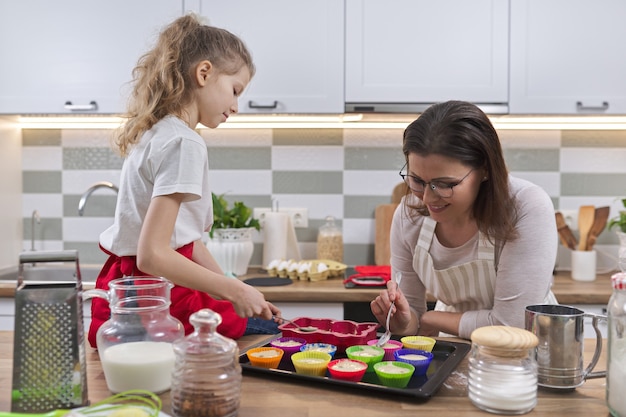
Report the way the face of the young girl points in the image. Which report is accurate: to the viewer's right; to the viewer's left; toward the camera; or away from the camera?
to the viewer's right

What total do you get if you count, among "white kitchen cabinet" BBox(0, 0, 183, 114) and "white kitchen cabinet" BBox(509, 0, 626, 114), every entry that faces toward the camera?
2

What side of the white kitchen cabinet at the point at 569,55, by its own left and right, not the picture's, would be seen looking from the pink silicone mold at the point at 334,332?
front

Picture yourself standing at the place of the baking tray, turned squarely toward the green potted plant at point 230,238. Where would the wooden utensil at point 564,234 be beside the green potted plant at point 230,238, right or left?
right

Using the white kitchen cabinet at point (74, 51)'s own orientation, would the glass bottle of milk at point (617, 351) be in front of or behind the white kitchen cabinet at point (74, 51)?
in front

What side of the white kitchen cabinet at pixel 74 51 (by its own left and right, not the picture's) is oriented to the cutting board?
left

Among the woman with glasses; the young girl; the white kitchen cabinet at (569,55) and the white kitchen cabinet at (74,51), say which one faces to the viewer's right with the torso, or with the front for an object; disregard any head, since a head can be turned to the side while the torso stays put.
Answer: the young girl

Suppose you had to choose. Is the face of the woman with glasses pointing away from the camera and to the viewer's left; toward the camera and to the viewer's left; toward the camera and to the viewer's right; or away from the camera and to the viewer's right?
toward the camera and to the viewer's left

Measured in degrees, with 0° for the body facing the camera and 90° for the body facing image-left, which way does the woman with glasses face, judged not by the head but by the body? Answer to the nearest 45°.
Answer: approximately 45°

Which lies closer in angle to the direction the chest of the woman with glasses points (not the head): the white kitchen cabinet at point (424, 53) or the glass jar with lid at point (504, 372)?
the glass jar with lid

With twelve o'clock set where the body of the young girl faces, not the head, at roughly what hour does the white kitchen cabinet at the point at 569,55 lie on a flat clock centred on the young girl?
The white kitchen cabinet is roughly at 11 o'clock from the young girl.

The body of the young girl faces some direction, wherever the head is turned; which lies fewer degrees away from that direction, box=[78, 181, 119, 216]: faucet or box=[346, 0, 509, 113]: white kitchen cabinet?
the white kitchen cabinet

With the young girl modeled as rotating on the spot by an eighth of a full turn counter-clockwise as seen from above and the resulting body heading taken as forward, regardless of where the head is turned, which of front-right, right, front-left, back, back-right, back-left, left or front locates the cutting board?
front

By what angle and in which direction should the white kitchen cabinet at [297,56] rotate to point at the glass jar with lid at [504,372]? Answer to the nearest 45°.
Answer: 0° — it already faces it

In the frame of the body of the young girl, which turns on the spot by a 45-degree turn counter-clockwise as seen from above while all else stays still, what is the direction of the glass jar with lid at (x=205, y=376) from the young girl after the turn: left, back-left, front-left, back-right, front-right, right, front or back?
back-right

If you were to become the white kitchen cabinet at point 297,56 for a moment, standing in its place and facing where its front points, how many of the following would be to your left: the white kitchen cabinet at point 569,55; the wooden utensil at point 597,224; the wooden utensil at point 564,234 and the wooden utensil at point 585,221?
4
